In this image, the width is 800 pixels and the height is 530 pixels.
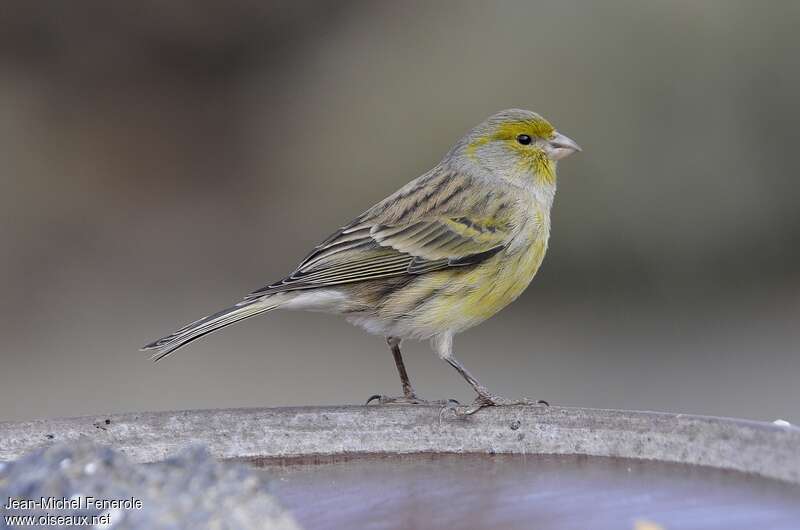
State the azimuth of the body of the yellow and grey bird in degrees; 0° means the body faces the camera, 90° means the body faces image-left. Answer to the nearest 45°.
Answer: approximately 270°
